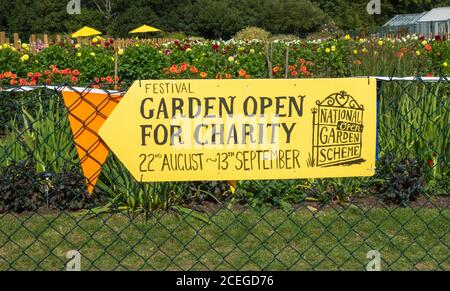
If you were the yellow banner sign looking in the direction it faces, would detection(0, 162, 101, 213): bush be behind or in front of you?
behind

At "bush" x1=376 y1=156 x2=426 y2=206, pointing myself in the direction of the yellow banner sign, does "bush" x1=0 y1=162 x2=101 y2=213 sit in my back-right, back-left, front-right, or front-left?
front-right

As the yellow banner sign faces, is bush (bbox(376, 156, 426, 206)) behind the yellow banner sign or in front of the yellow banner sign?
behind

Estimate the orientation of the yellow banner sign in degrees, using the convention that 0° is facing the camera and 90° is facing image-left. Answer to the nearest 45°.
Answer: approximately 0°
